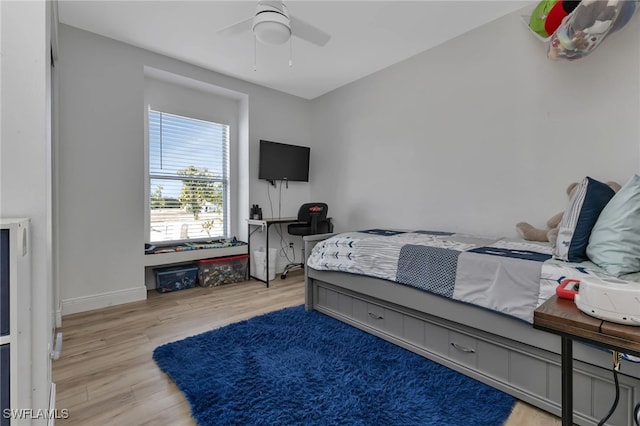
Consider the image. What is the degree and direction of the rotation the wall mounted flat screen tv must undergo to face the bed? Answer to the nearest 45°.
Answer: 0° — it already faces it

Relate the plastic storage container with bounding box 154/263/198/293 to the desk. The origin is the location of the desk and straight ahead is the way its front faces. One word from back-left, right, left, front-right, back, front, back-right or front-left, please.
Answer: back-right

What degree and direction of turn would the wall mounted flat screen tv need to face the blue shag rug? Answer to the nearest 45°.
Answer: approximately 45° to its right

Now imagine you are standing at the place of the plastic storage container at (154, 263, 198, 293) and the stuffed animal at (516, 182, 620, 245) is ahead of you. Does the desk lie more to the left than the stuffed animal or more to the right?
left

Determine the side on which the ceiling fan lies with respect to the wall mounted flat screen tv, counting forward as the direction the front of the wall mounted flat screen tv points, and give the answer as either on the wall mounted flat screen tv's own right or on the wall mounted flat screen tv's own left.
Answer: on the wall mounted flat screen tv's own right

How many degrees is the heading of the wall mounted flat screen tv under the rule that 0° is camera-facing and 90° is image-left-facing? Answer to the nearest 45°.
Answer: approximately 315°

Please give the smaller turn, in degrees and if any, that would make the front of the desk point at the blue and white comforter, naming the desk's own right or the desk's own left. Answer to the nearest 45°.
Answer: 0° — it already faces it

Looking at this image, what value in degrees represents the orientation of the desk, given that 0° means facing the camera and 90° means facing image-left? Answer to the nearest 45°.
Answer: approximately 315°
